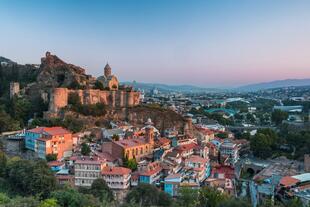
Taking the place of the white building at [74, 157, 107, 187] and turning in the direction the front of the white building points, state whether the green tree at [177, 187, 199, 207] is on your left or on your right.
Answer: on your left

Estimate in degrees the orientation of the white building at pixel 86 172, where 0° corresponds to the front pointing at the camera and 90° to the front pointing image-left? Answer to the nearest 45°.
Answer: approximately 0°

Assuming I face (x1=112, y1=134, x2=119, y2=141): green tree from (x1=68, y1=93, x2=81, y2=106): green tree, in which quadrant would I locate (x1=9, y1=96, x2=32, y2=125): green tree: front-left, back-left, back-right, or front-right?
back-right

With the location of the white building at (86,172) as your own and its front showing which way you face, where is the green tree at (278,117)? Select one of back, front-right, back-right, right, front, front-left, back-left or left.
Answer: back-left

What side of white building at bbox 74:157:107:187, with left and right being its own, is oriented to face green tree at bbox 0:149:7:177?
right

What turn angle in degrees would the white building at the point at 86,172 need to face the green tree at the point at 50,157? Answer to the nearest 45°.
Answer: approximately 135° to its right

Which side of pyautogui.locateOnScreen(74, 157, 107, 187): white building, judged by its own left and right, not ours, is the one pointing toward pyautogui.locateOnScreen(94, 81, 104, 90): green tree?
back

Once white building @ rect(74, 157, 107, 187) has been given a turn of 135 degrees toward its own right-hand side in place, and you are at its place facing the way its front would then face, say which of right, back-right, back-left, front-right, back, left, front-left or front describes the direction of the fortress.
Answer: front-right

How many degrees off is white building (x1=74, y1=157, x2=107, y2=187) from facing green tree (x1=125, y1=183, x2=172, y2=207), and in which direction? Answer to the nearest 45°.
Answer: approximately 45° to its left

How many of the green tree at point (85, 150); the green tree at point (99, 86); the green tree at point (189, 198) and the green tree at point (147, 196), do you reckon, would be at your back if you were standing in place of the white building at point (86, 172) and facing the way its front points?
2

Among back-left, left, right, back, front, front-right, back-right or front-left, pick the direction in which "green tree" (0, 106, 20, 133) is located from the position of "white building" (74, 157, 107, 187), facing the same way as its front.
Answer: back-right

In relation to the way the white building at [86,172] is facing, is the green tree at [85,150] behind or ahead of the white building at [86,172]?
behind

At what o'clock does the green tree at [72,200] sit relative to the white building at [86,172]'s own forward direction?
The green tree is roughly at 12 o'clock from the white building.

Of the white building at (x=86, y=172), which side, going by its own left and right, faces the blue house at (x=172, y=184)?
left

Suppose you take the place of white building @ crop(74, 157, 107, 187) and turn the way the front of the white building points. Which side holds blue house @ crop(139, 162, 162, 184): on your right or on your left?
on your left
